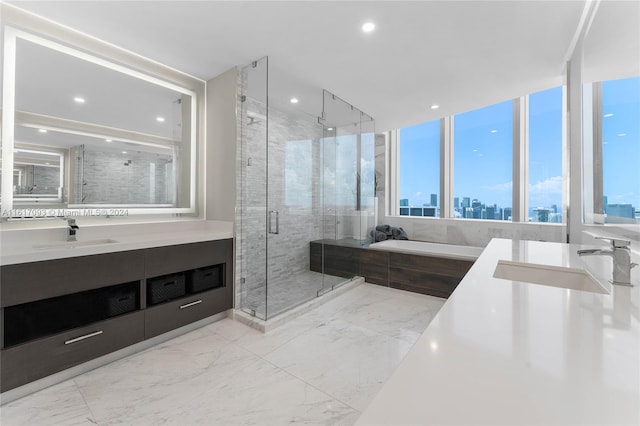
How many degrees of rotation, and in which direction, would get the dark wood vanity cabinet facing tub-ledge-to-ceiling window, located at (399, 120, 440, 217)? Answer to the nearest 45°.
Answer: approximately 45° to its left

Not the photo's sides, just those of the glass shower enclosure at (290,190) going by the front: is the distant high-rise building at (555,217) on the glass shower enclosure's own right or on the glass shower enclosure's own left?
on the glass shower enclosure's own left

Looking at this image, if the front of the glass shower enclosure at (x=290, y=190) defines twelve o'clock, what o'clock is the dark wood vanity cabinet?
The dark wood vanity cabinet is roughly at 3 o'clock from the glass shower enclosure.

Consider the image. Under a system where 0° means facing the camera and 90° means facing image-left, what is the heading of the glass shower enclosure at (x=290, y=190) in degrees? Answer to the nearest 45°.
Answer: approximately 315°

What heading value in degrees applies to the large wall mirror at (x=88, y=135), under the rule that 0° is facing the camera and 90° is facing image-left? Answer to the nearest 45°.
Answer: approximately 315°

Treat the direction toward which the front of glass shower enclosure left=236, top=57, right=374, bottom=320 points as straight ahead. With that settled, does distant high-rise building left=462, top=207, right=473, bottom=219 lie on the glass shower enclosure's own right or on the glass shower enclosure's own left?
on the glass shower enclosure's own left

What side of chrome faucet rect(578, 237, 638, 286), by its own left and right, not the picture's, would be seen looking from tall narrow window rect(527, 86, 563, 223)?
right

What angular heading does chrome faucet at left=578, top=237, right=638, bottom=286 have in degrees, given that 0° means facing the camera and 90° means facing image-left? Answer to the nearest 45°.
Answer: approximately 90°
